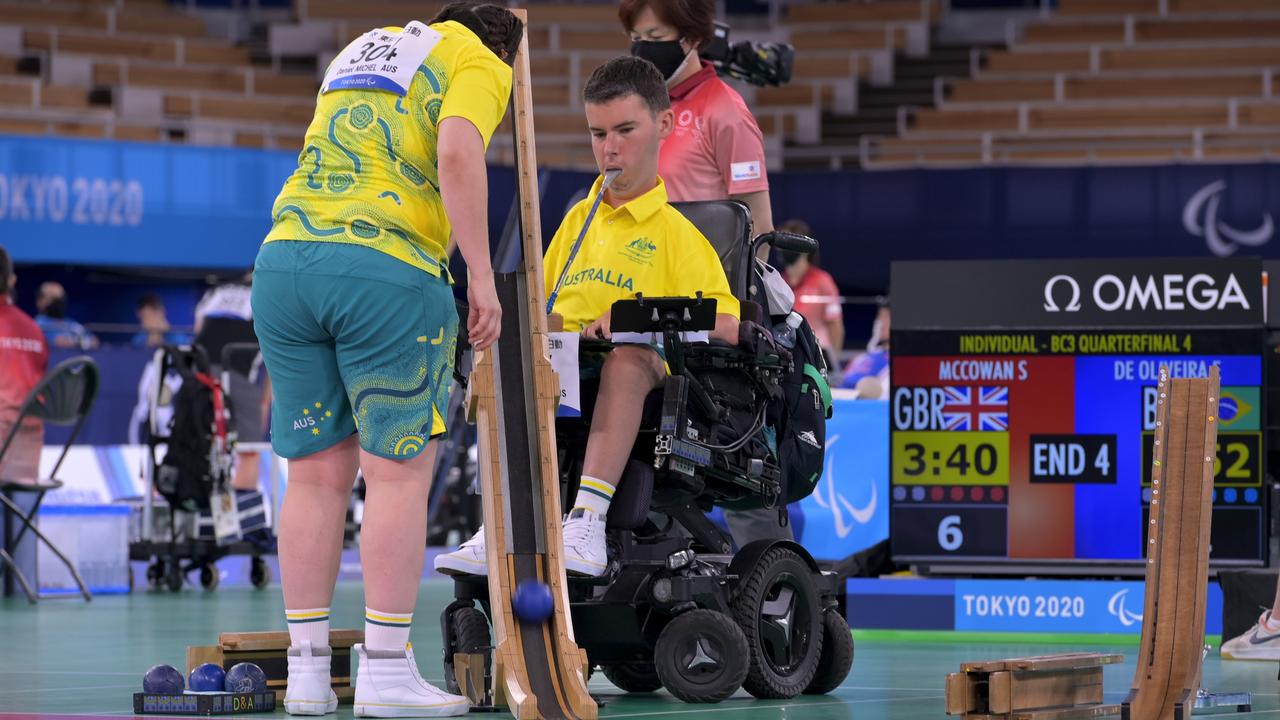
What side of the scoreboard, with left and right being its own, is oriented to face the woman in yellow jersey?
front

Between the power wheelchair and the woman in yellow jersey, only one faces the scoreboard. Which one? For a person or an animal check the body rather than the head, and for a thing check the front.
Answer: the woman in yellow jersey

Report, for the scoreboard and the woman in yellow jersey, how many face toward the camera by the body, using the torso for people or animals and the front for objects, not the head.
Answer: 1

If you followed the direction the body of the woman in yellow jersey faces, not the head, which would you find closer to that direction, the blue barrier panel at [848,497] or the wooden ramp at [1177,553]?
the blue barrier panel

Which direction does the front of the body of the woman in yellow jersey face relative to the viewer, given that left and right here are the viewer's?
facing away from the viewer and to the right of the viewer

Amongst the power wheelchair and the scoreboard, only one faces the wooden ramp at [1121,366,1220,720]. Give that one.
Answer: the scoreboard

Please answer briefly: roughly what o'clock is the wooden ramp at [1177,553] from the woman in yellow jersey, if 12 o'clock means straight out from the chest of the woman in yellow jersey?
The wooden ramp is roughly at 2 o'clock from the woman in yellow jersey.

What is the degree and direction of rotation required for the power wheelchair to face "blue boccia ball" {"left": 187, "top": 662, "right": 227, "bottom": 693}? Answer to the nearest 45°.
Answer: approximately 45° to its right

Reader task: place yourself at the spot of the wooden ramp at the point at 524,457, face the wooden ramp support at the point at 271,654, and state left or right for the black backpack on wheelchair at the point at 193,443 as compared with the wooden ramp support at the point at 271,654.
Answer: right

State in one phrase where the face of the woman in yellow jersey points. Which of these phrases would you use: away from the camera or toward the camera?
away from the camera

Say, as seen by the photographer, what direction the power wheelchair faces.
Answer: facing the viewer and to the left of the viewer

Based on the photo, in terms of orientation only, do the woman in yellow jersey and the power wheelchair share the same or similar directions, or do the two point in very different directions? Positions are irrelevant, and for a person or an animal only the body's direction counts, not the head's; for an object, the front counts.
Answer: very different directions

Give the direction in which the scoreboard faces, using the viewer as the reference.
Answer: facing the viewer

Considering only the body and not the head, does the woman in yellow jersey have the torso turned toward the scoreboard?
yes

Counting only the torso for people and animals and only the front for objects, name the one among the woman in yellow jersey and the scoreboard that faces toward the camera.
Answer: the scoreboard
